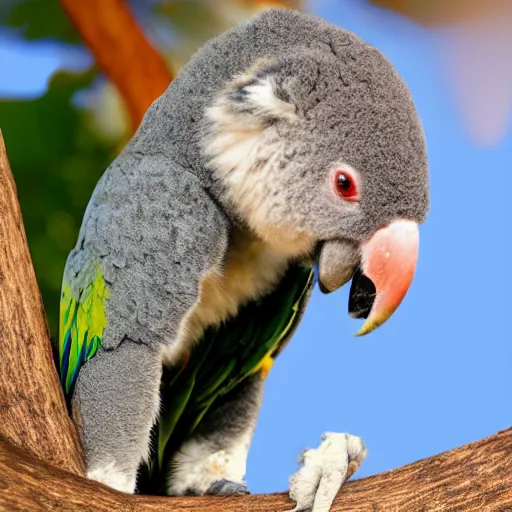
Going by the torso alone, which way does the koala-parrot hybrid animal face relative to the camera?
to the viewer's right
